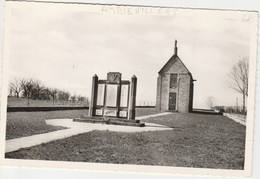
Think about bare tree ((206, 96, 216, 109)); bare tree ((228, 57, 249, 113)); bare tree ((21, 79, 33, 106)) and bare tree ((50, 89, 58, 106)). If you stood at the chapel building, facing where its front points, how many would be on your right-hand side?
2

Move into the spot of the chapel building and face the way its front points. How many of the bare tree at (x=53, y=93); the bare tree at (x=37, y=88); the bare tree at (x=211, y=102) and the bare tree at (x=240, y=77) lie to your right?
2

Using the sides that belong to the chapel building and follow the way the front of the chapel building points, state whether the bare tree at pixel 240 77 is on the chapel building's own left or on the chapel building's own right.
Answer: on the chapel building's own left

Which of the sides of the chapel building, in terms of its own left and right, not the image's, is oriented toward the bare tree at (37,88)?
right

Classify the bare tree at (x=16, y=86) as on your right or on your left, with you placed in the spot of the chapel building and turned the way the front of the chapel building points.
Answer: on your right

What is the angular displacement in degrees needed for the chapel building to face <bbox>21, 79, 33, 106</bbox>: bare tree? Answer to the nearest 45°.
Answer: approximately 90° to its right

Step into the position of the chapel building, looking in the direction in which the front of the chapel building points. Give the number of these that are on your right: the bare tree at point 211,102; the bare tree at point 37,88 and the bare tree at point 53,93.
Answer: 2

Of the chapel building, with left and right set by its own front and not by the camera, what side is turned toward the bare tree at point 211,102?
back

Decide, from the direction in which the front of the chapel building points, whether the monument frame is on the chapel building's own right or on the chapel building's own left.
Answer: on the chapel building's own right

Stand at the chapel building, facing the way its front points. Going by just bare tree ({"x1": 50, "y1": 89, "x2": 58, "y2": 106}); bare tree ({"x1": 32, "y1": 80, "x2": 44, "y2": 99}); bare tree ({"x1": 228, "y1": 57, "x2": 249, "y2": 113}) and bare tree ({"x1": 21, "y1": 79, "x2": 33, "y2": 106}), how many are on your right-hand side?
3

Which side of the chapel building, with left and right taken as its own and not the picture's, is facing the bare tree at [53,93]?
right

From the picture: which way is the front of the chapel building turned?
toward the camera
